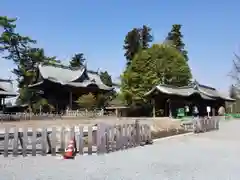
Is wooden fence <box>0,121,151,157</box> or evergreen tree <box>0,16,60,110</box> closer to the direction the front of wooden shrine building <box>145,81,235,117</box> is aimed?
the wooden fence

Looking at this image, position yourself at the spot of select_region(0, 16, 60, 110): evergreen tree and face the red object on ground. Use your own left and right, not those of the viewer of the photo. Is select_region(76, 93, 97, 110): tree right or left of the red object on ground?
left

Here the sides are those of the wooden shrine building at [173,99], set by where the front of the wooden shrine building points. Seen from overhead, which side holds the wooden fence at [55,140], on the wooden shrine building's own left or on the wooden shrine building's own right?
on the wooden shrine building's own right

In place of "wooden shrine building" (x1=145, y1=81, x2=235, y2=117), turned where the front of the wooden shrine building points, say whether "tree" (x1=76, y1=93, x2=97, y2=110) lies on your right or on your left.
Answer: on your right

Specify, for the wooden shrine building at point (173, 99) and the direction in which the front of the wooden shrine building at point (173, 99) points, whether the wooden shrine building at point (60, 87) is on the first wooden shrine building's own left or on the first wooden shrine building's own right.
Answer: on the first wooden shrine building's own right

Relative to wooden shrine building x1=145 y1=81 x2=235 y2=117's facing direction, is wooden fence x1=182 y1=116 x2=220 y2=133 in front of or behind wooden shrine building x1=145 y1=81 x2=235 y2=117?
in front

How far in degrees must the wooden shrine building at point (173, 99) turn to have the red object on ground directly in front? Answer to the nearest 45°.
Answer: approximately 45° to its right

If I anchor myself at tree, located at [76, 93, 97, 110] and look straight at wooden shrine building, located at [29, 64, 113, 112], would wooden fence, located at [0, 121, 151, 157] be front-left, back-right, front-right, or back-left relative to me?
back-left

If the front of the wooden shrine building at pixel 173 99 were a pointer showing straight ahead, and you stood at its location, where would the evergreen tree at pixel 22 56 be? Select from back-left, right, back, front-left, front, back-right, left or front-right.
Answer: back-right
